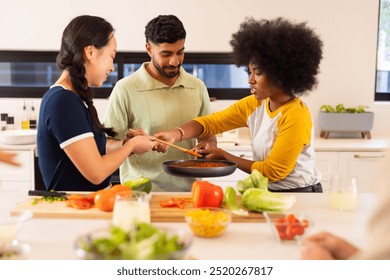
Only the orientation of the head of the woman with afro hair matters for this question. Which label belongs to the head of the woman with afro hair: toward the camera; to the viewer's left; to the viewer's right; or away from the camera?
to the viewer's left

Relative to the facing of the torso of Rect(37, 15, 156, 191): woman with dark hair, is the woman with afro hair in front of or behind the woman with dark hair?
in front

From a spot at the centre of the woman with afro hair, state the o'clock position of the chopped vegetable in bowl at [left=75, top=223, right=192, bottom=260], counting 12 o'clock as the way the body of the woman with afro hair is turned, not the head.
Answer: The chopped vegetable in bowl is roughly at 11 o'clock from the woman with afro hair.

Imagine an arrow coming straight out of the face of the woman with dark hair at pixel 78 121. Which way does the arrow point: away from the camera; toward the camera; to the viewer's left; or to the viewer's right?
to the viewer's right

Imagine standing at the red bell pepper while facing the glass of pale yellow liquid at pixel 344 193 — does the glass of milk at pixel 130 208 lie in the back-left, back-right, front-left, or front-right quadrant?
back-right

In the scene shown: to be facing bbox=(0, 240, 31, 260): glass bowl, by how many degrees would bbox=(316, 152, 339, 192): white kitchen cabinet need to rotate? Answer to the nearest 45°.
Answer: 0° — it already faces it

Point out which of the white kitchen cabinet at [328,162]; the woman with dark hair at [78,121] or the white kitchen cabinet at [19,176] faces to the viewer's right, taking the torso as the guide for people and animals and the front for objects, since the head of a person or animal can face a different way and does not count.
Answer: the woman with dark hair

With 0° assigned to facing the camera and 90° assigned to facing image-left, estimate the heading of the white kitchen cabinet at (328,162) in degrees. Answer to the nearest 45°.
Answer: approximately 0°

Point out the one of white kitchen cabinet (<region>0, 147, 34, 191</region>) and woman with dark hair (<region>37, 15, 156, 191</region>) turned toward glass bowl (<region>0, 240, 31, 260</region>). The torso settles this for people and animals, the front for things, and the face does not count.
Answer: the white kitchen cabinet

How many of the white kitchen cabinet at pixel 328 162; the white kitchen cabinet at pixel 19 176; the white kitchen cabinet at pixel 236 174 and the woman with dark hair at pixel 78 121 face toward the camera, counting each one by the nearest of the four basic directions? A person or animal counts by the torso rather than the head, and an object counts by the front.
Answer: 3

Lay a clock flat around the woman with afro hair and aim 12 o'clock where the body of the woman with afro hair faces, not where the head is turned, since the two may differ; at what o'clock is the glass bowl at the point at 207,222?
The glass bowl is roughly at 11 o'clock from the woman with afro hair.

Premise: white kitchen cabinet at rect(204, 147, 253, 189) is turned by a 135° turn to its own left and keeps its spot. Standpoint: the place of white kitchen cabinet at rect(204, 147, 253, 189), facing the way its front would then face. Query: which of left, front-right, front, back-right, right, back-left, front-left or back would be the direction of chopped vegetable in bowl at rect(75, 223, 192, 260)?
back-right

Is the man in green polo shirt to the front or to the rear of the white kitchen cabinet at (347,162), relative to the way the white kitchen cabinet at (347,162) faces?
to the front
